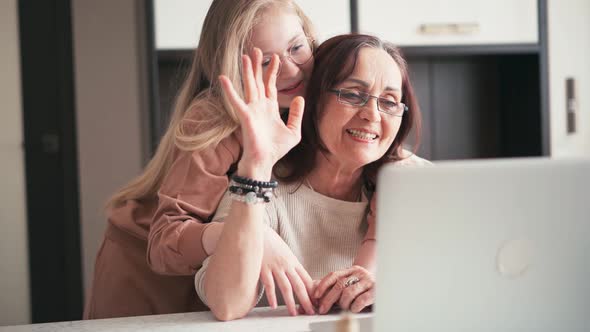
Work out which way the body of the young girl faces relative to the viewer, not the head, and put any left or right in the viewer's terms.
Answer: facing the viewer and to the right of the viewer

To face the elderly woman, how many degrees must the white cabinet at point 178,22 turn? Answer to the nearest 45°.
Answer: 0° — it already faces them

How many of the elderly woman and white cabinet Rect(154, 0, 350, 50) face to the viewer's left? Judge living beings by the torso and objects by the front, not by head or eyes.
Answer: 0

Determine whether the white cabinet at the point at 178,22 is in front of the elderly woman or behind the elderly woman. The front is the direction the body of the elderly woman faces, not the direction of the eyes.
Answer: behind

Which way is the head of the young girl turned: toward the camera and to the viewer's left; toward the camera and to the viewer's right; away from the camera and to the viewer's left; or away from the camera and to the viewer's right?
toward the camera and to the viewer's right

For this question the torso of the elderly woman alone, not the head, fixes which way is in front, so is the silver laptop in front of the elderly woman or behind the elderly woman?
in front

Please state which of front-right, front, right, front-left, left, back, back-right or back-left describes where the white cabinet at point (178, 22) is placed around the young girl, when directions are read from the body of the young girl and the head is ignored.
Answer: back-left

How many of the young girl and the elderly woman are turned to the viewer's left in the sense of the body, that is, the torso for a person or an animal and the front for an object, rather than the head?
0
